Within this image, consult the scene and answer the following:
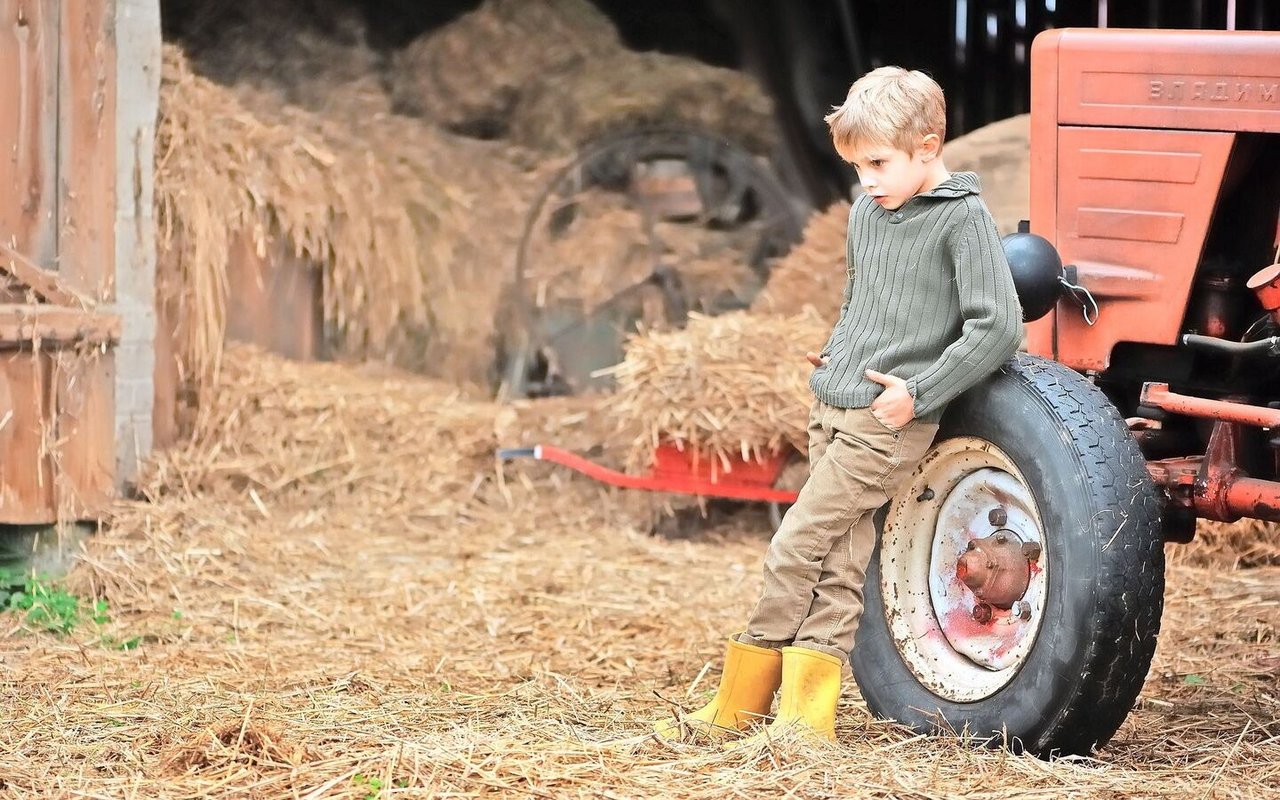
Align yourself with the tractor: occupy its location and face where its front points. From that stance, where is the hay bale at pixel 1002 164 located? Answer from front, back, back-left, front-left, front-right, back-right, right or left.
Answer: right

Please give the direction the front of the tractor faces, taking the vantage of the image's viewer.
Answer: facing to the left of the viewer

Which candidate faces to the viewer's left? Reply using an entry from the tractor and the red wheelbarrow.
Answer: the tractor

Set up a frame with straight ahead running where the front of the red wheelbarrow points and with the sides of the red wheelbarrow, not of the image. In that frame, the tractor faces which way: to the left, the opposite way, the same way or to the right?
the opposite way

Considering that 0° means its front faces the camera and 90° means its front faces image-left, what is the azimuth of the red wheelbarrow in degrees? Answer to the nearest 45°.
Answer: approximately 270°

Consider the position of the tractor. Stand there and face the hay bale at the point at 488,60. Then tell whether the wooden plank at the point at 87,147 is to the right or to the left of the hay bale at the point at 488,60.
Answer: left

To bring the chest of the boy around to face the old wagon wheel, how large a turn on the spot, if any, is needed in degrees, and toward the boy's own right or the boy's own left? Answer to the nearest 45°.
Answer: approximately 135° to the boy's own right
